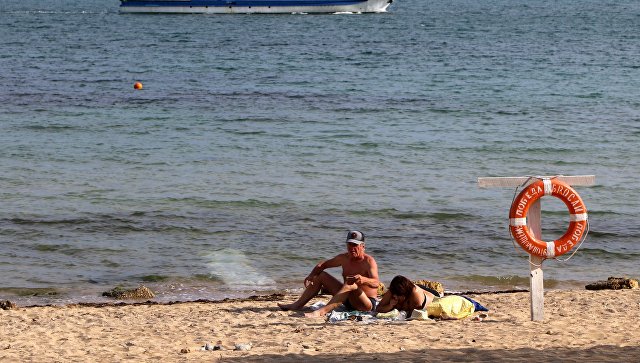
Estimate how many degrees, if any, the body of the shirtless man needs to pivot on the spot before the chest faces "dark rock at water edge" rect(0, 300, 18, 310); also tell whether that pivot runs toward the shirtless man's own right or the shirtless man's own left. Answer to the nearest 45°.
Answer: approximately 45° to the shirtless man's own right

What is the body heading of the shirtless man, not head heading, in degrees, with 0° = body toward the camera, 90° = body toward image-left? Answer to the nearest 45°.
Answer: approximately 45°

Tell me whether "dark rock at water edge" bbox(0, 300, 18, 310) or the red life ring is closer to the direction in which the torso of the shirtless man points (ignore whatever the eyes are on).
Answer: the dark rock at water edge

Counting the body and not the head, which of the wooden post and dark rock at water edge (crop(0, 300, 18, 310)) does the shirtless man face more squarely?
the dark rock at water edge

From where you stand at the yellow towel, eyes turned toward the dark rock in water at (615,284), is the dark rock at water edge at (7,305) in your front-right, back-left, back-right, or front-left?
back-left

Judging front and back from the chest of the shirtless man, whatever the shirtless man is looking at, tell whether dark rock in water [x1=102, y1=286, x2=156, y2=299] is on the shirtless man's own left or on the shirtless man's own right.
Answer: on the shirtless man's own right

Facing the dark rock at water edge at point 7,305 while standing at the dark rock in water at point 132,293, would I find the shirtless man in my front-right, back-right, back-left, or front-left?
back-left
